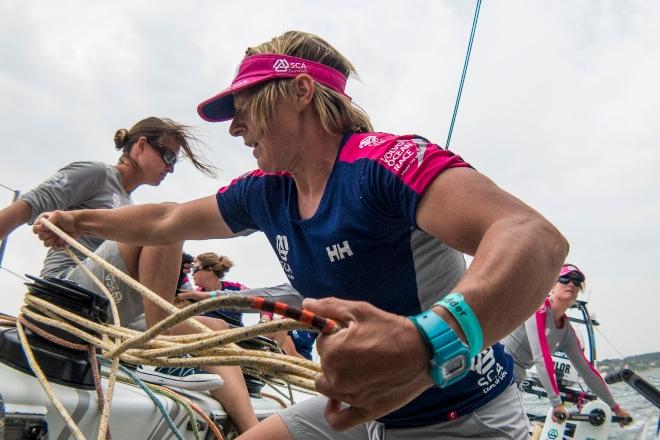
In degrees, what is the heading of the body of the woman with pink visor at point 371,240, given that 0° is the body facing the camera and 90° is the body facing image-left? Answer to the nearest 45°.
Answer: approximately 45°

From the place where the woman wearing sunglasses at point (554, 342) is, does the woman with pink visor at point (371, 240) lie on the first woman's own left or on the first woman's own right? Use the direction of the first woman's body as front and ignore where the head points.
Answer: on the first woman's own right

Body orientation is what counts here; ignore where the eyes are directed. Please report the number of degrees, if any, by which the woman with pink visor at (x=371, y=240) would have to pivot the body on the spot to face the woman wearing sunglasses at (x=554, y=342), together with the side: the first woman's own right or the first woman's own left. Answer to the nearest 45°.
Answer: approximately 180°

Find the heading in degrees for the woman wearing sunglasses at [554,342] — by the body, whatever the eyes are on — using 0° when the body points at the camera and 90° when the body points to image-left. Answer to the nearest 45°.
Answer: approximately 315°

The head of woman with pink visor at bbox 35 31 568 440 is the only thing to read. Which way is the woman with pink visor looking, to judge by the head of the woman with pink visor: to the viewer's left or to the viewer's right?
to the viewer's left

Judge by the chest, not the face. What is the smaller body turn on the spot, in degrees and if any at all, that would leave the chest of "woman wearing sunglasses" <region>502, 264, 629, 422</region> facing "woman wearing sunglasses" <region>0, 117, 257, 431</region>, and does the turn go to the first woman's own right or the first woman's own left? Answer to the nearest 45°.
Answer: approximately 90° to the first woman's own right
